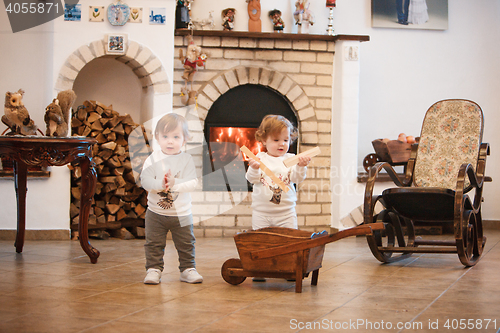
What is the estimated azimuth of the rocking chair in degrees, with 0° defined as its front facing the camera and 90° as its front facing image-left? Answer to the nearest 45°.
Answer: approximately 45°

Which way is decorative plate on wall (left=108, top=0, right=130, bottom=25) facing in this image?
toward the camera

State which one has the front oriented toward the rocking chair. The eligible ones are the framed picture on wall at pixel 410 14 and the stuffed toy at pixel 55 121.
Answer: the framed picture on wall

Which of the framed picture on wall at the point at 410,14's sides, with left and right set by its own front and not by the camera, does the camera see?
front

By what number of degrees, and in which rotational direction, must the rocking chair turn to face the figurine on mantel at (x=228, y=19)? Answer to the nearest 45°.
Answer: approximately 90° to its right

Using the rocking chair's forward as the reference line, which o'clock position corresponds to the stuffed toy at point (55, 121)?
The stuffed toy is roughly at 1 o'clock from the rocking chair.

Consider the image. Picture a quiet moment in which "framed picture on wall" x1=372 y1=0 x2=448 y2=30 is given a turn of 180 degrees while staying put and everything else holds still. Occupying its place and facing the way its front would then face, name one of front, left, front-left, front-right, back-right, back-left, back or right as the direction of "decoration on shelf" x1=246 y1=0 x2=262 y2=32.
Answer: back-left

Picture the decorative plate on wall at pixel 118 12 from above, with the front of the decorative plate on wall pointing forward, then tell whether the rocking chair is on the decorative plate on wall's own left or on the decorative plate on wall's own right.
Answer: on the decorative plate on wall's own left

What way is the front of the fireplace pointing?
toward the camera

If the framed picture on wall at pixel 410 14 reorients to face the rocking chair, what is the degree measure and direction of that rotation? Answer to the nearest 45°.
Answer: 0° — it already faces it

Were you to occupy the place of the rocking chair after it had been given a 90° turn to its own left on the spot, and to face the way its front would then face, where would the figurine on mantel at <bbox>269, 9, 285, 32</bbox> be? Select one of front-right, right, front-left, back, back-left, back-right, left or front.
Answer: back
